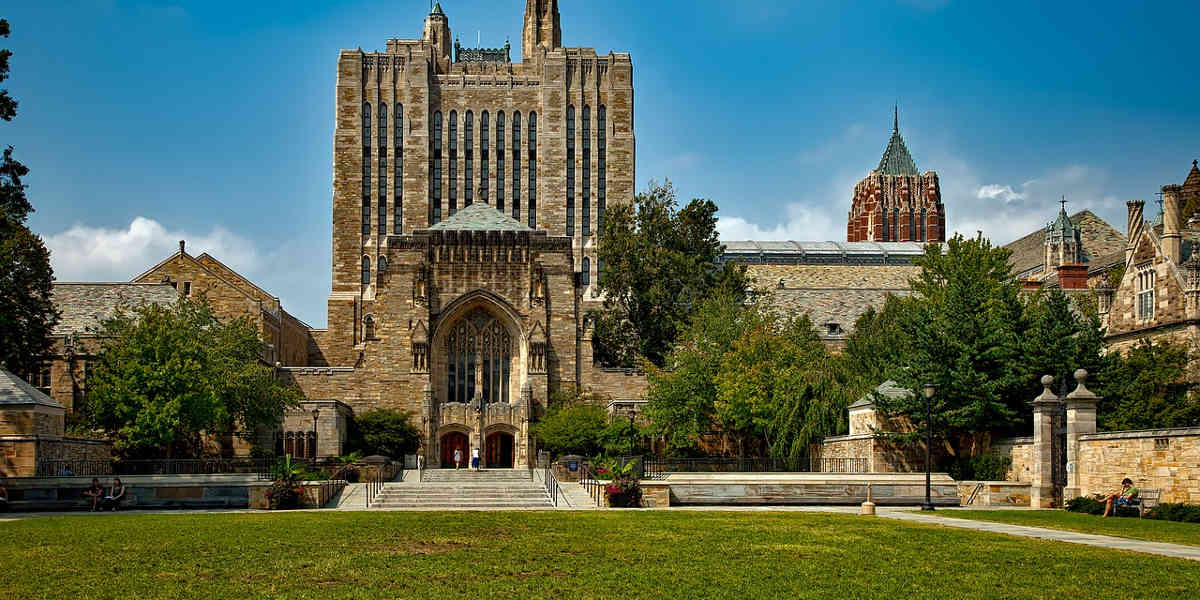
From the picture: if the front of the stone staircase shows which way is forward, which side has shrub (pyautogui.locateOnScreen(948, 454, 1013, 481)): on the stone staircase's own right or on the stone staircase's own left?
on the stone staircase's own left

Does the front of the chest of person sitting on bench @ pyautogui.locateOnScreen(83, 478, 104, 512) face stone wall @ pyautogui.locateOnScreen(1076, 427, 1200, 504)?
no

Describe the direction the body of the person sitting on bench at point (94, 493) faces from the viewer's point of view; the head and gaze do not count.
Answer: toward the camera

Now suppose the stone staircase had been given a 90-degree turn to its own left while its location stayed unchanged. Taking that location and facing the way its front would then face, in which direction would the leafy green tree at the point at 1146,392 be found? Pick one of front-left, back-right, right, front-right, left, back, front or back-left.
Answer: front

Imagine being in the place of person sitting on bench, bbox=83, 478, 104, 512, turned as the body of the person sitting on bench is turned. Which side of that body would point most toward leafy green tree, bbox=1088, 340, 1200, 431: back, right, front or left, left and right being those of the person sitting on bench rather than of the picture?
left

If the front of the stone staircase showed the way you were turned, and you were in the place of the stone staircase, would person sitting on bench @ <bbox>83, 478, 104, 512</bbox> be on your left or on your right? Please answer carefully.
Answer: on your right

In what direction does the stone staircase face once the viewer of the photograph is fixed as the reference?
facing the viewer

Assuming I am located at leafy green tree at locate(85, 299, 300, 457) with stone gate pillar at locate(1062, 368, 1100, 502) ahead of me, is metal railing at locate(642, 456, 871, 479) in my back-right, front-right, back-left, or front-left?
front-left

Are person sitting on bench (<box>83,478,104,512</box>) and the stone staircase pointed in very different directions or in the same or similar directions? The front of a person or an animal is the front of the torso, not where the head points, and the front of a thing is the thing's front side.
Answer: same or similar directions

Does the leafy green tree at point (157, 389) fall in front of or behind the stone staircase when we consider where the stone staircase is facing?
behind

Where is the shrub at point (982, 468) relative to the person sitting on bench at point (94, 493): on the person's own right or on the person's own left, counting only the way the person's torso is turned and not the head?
on the person's own left

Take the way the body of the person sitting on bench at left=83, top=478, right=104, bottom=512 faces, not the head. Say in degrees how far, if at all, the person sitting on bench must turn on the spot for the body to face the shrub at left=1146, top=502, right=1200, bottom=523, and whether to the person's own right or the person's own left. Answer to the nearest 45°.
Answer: approximately 45° to the person's own left

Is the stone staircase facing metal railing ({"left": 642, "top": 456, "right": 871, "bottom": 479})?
no

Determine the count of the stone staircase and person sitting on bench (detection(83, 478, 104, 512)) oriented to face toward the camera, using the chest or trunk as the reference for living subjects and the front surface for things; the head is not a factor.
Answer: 2

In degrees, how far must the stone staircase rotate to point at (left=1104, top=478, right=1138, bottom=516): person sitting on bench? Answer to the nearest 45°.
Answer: approximately 45° to its left

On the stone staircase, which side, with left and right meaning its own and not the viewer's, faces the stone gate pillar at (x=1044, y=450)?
left
